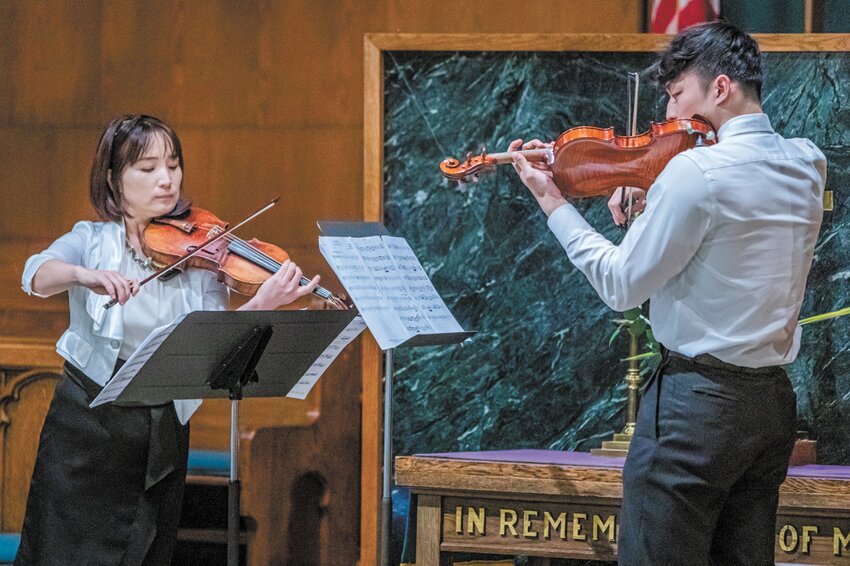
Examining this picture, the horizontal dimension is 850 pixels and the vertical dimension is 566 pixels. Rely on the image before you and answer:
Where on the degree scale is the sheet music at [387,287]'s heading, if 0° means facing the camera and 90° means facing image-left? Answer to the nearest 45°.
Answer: approximately 315°

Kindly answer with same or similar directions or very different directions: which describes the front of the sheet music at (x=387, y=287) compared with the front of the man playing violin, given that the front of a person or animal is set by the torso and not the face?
very different directions

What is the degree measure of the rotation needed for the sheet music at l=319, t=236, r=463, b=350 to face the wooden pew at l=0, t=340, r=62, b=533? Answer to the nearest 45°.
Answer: approximately 180°

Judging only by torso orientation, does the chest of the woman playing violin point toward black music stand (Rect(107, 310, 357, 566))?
yes

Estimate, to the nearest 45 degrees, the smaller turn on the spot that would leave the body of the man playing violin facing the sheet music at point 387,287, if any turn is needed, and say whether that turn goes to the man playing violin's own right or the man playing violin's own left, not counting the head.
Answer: approximately 45° to the man playing violin's own left

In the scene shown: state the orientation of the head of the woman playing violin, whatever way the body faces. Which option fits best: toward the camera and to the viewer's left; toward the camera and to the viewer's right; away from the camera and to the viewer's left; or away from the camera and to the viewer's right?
toward the camera and to the viewer's right

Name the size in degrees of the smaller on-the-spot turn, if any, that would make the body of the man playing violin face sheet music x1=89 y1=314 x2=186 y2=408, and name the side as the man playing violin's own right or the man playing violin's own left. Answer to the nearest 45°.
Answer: approximately 45° to the man playing violin's own left

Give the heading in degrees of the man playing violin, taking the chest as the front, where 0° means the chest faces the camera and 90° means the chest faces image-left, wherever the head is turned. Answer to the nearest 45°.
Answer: approximately 135°

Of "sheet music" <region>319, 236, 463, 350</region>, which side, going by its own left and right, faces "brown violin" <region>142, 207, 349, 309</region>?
back
